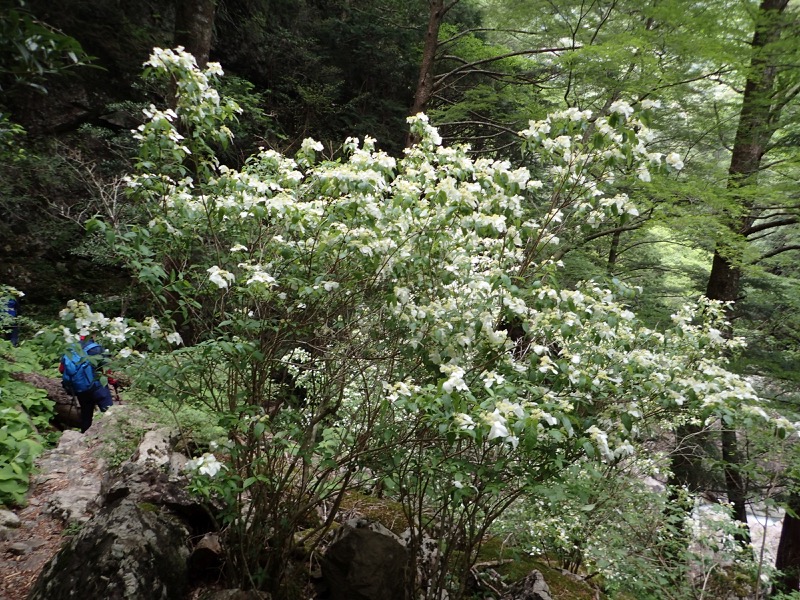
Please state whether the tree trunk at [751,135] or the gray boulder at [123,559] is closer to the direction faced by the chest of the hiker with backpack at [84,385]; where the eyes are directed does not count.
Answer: the tree trunk

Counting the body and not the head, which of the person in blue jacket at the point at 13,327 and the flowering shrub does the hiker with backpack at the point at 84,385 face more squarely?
the person in blue jacket

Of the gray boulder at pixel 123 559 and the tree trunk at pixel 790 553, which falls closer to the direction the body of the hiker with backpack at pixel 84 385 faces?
the tree trunk

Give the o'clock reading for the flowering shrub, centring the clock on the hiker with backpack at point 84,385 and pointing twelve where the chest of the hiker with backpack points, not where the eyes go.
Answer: The flowering shrub is roughly at 4 o'clock from the hiker with backpack.

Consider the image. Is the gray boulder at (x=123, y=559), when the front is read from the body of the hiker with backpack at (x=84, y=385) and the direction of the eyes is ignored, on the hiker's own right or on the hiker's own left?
on the hiker's own right

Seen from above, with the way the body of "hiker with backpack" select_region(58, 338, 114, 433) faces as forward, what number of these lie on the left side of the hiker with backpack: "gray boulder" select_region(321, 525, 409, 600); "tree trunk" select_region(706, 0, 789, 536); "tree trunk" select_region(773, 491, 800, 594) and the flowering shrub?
0

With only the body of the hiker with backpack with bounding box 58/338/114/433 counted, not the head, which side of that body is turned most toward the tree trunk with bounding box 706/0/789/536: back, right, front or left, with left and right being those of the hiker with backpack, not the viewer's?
right

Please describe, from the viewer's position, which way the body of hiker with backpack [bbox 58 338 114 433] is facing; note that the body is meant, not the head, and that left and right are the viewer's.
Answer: facing away from the viewer and to the right of the viewer

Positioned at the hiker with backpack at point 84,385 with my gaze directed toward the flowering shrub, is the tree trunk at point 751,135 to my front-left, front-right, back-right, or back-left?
front-left

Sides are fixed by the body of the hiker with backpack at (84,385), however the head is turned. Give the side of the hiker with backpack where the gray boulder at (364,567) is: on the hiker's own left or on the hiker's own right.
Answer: on the hiker's own right

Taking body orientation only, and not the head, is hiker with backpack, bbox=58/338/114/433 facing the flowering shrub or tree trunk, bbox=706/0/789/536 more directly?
the tree trunk

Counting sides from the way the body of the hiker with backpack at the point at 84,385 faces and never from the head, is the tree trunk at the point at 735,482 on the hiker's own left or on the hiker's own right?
on the hiker's own right
